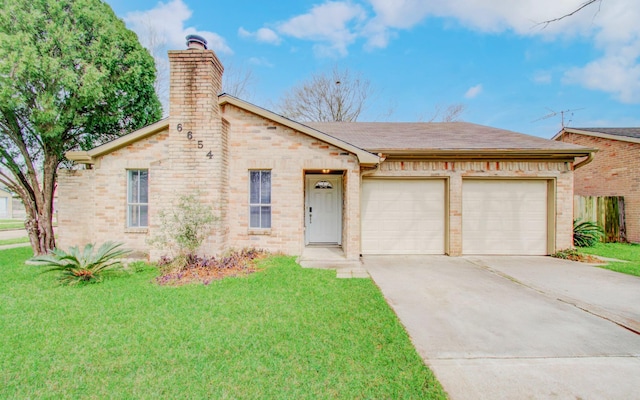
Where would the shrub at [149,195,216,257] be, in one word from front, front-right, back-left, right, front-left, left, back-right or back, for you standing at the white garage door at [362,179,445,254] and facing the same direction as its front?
front-right

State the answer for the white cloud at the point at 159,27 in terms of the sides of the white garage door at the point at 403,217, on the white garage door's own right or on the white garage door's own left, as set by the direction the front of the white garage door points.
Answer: on the white garage door's own right

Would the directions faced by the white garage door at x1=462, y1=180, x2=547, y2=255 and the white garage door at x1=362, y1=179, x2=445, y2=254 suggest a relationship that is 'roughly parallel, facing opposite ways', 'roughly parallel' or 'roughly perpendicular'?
roughly parallel

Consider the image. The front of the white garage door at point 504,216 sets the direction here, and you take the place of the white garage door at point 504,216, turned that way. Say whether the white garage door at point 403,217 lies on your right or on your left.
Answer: on your right

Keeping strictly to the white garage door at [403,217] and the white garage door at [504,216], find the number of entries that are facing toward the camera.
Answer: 2

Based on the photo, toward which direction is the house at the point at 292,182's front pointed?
toward the camera

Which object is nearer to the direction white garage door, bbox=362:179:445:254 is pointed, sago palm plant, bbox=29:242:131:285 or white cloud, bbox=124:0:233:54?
the sago palm plant

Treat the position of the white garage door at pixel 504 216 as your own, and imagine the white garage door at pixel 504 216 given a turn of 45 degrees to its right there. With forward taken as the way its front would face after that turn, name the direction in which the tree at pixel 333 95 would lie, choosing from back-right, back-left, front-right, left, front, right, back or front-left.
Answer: right

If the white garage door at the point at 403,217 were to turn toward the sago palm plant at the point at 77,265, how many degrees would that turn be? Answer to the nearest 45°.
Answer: approximately 45° to its right

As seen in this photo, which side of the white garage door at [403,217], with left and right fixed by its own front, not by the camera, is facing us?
front

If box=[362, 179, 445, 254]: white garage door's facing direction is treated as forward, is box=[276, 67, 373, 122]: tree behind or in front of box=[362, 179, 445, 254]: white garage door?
behind
